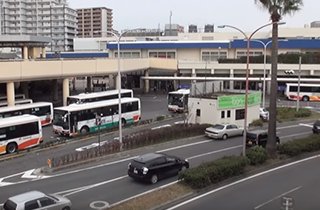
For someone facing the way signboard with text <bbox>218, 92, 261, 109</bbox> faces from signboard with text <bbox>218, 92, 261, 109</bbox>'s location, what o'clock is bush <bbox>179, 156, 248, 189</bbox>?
The bush is roughly at 12 o'clock from the signboard with text.

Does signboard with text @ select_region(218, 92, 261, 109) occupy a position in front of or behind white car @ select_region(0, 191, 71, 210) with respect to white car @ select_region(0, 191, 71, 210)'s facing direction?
in front

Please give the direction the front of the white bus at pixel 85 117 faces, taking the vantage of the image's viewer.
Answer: facing the viewer and to the left of the viewer

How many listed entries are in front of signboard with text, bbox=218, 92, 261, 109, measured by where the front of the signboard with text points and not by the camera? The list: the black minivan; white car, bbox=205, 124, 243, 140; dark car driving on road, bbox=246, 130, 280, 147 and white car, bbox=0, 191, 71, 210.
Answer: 4

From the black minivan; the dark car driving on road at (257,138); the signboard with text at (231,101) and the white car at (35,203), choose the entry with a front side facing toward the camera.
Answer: the signboard with text

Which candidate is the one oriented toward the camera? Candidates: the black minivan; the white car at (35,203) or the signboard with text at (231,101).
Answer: the signboard with text

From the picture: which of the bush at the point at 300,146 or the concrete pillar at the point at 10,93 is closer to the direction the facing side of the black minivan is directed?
the bush

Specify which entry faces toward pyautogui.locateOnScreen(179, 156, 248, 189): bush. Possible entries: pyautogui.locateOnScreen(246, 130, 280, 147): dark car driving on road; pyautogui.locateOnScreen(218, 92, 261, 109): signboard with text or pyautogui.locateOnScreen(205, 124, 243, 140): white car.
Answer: the signboard with text

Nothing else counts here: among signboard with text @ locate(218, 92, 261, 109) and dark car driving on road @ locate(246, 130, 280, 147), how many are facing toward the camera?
1

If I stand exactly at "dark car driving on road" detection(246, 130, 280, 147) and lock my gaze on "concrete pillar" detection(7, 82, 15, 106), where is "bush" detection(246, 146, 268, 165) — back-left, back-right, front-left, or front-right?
back-left
